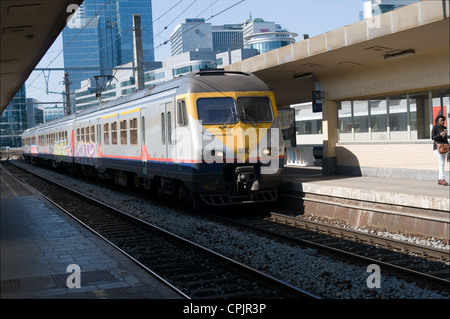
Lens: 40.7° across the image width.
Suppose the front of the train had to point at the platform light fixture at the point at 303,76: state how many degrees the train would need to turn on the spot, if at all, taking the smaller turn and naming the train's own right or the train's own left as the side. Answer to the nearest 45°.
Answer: approximately 90° to the train's own left

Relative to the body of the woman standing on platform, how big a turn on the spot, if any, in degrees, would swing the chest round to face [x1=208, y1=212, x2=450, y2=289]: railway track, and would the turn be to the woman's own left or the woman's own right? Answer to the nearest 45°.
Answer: approximately 45° to the woman's own right

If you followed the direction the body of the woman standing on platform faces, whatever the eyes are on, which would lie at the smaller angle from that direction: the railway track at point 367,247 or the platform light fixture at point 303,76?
the railway track

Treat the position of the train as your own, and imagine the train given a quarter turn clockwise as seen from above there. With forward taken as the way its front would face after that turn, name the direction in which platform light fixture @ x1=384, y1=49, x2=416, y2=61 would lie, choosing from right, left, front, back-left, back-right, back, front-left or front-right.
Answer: back-left

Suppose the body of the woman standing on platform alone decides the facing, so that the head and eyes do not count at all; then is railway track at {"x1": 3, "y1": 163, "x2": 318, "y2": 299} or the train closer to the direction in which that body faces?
the railway track

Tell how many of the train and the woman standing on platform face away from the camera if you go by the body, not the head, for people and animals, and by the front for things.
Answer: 0

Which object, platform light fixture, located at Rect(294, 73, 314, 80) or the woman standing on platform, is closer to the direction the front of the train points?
the woman standing on platform

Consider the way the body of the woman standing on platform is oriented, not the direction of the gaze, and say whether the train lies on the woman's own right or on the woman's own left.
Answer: on the woman's own right

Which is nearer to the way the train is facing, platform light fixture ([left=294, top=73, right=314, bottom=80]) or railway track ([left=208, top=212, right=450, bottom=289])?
the railway track

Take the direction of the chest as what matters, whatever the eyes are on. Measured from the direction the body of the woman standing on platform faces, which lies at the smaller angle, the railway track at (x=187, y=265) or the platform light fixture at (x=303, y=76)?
the railway track

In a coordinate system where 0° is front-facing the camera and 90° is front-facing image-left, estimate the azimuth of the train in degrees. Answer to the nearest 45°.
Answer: approximately 315°
